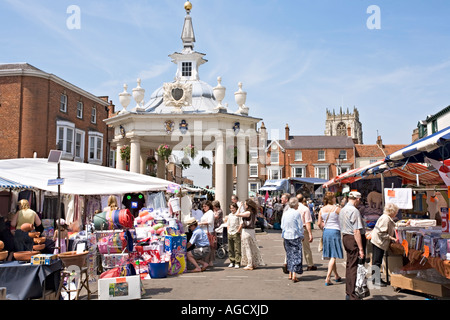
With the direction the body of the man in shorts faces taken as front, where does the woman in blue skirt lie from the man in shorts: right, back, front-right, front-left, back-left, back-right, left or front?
back-left

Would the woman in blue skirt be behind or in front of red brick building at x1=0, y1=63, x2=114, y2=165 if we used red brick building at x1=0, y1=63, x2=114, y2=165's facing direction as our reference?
in front

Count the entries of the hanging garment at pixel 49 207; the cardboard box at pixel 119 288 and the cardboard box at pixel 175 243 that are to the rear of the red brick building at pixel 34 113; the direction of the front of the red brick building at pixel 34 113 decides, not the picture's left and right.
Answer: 0

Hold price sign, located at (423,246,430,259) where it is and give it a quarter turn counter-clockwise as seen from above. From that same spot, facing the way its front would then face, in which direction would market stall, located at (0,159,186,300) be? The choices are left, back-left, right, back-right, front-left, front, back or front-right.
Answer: back

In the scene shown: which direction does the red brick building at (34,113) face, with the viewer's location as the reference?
facing the viewer and to the right of the viewer

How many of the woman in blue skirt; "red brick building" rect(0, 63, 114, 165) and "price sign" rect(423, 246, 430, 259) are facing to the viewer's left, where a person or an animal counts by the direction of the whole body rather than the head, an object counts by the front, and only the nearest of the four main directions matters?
0

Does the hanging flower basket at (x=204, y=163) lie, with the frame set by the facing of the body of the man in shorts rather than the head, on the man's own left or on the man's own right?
on the man's own right

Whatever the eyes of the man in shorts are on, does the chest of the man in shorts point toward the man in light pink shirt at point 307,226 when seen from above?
no
